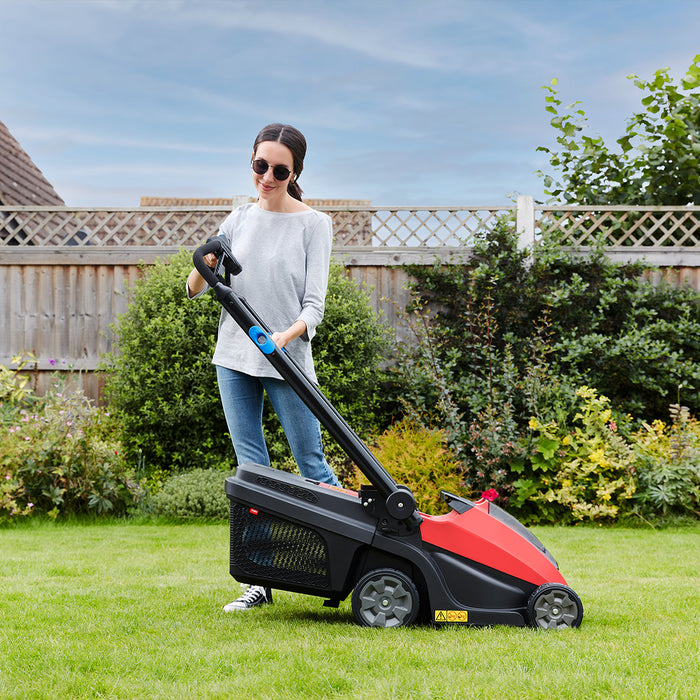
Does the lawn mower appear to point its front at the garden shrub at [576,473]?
no

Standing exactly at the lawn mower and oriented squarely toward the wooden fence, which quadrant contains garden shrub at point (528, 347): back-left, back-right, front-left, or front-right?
front-right

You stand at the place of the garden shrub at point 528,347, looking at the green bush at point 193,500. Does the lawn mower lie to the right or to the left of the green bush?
left

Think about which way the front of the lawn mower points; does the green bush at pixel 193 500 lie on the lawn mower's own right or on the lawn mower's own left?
on the lawn mower's own left

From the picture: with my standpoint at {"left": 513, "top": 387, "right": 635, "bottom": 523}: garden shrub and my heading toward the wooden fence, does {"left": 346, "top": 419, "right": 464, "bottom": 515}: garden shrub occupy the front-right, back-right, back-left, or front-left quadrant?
front-left

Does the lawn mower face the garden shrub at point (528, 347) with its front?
no

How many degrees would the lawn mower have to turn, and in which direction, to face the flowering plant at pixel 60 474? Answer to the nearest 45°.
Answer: approximately 135° to its left

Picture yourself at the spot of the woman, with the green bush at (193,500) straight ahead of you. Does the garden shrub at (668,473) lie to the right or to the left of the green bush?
right

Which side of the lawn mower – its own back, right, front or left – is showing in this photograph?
right

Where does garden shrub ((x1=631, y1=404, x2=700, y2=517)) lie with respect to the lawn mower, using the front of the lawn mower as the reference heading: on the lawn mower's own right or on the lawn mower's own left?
on the lawn mower's own left

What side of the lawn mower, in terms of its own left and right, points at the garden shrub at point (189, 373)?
left

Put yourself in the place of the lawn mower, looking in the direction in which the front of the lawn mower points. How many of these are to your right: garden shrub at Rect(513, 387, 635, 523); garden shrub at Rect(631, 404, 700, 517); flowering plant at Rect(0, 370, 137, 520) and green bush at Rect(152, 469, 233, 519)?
0

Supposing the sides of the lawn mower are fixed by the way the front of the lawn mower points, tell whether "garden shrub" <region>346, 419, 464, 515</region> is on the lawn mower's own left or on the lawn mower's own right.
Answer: on the lawn mower's own left

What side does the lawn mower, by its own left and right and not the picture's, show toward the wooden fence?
left
